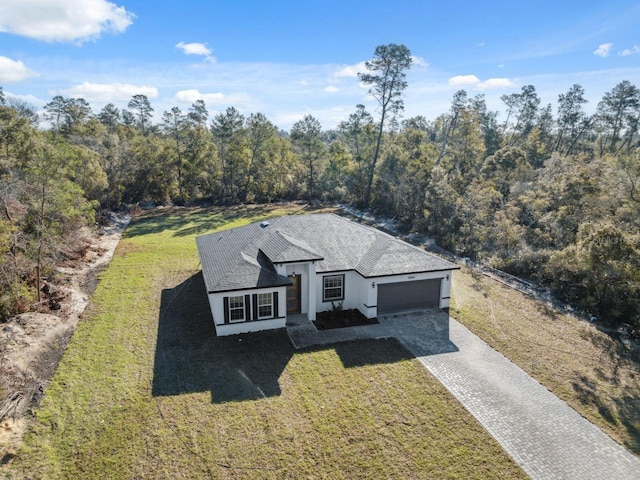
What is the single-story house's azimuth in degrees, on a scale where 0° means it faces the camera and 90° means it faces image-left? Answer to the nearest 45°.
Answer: approximately 0°
